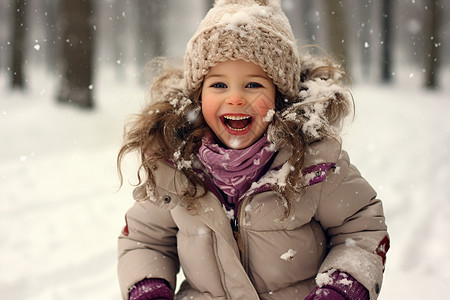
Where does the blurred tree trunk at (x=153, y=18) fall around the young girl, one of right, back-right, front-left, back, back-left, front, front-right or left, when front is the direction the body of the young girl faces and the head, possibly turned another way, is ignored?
back

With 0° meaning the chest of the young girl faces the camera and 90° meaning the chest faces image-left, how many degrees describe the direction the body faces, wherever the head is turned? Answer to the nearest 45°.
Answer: approximately 0°

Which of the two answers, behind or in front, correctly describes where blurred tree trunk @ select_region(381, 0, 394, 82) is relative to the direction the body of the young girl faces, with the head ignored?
behind

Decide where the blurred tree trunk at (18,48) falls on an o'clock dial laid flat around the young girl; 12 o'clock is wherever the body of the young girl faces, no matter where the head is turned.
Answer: The blurred tree trunk is roughly at 5 o'clock from the young girl.

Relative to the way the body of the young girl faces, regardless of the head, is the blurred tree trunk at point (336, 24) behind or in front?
behind

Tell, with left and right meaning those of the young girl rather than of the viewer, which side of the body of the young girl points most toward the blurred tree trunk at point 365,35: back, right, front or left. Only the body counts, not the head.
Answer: back

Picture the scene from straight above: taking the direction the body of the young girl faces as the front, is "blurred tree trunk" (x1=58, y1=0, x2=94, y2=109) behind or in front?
behind
